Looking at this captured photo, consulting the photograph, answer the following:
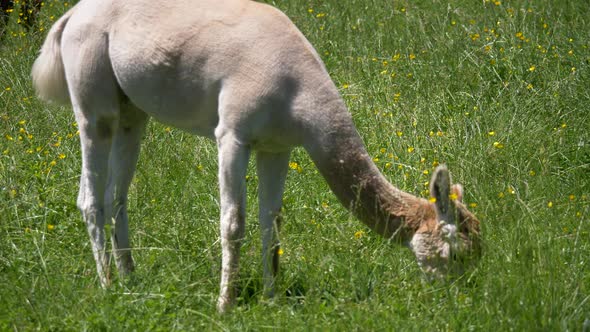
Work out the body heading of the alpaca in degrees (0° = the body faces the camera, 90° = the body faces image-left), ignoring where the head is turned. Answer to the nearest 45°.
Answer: approximately 270°
